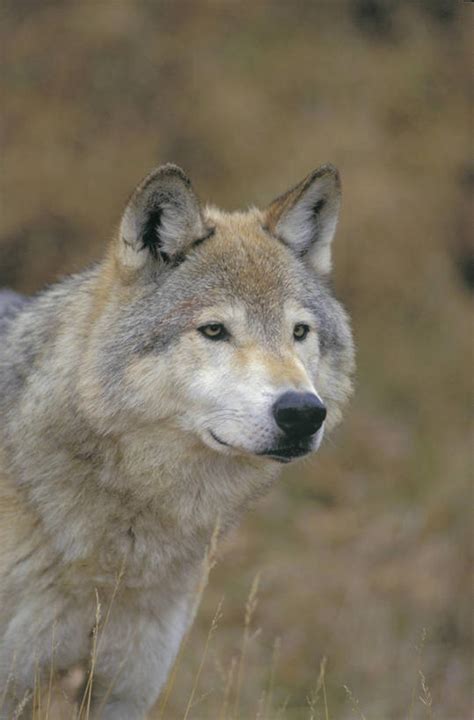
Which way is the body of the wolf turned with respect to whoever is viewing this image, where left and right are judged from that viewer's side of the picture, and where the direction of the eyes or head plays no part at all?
facing the viewer and to the right of the viewer
